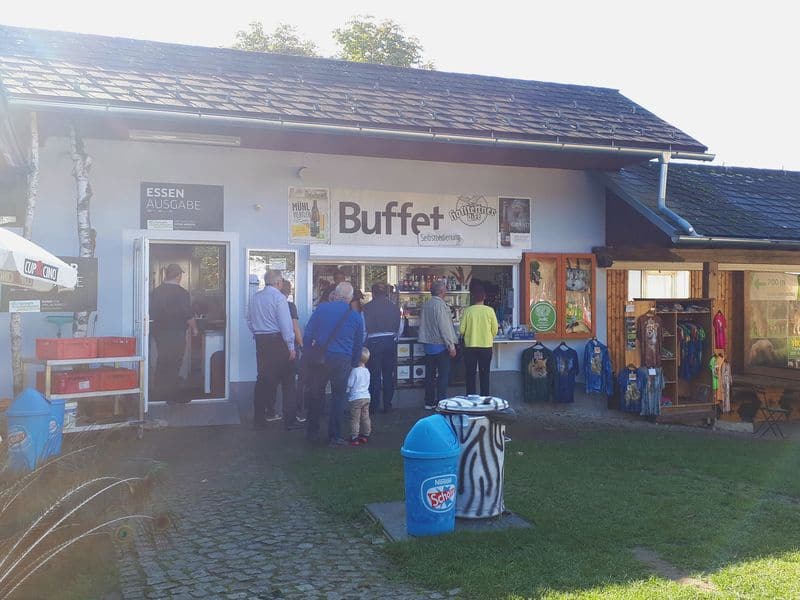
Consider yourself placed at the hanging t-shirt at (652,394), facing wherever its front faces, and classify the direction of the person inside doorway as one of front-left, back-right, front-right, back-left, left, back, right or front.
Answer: front-right

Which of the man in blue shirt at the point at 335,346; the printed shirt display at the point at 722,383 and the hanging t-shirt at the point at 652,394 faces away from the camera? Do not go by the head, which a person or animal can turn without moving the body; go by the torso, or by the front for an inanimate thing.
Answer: the man in blue shirt

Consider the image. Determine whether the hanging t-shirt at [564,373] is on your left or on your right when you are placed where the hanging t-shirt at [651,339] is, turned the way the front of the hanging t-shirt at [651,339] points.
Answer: on your right

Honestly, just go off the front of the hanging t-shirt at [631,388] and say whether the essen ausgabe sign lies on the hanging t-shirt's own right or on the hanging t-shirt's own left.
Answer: on the hanging t-shirt's own right

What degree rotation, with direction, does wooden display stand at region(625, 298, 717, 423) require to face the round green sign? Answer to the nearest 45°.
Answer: approximately 45° to its right

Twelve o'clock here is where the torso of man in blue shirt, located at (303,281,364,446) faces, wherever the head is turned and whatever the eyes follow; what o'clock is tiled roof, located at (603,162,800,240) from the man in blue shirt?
The tiled roof is roughly at 2 o'clock from the man in blue shirt.

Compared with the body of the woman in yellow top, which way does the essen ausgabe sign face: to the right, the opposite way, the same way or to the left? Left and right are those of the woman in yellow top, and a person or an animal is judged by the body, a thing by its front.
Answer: the opposite way

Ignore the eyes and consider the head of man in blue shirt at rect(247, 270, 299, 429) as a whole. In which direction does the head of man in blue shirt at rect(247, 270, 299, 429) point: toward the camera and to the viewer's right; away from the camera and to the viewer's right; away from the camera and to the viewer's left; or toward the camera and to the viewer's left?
away from the camera and to the viewer's right

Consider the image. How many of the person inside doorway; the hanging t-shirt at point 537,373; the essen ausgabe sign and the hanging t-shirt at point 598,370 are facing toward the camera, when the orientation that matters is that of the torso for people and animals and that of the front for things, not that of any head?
3

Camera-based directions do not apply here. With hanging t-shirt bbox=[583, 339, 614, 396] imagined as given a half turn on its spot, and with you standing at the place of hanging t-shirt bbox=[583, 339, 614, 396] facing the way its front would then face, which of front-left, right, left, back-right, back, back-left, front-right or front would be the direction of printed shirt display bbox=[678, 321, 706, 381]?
front-right
